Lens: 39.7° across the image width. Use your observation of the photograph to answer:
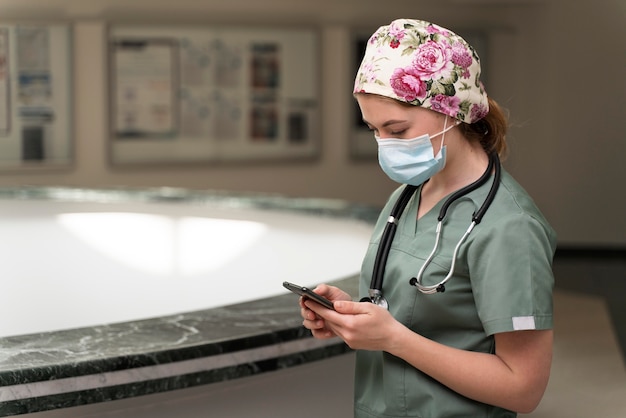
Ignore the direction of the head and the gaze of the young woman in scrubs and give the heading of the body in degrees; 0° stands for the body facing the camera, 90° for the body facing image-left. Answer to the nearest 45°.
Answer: approximately 45°

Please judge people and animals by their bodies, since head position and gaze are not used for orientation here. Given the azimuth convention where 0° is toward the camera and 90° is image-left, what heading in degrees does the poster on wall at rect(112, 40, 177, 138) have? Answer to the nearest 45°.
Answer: approximately 0°

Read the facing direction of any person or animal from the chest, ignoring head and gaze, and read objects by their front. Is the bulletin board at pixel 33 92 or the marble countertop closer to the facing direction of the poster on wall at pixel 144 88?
the marble countertop

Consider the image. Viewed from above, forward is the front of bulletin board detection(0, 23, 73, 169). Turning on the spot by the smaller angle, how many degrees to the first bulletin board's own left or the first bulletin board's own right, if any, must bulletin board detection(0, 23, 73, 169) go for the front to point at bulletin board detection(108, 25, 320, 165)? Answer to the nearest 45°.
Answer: approximately 90° to the first bulletin board's own left

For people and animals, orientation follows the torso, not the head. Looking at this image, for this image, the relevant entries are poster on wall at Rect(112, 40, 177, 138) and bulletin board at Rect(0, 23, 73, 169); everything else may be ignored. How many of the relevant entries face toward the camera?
2

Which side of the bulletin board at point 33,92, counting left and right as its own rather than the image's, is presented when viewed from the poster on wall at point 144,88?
left

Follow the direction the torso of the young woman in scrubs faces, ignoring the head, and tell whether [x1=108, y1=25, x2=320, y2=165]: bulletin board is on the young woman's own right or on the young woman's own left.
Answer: on the young woman's own right

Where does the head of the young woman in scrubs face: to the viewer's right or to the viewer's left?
to the viewer's left
